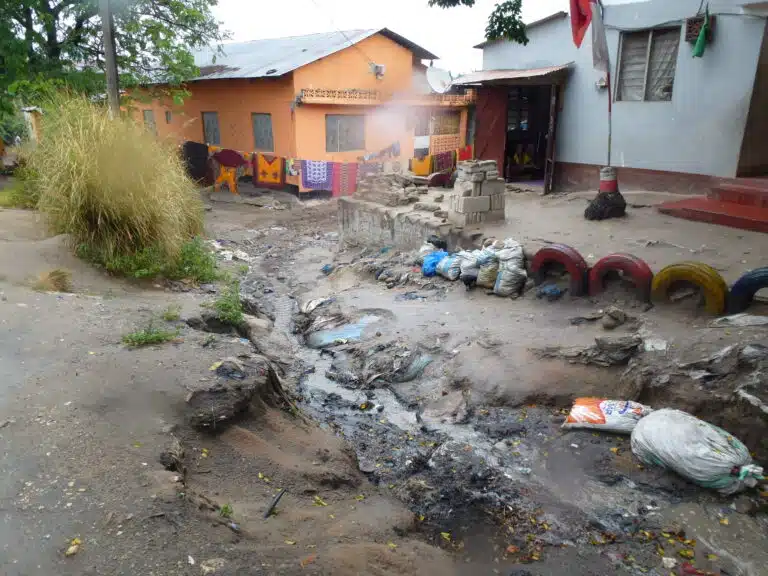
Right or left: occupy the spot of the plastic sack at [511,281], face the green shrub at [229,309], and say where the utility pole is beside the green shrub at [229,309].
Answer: right

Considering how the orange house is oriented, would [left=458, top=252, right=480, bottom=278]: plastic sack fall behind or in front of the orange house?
in front

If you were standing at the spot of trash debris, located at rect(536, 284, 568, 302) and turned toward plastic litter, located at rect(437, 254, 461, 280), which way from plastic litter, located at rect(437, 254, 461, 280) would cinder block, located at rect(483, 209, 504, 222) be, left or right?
right

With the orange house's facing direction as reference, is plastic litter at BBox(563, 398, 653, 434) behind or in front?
in front

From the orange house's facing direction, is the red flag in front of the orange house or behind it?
in front

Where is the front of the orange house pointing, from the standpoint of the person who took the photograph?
facing the viewer and to the right of the viewer

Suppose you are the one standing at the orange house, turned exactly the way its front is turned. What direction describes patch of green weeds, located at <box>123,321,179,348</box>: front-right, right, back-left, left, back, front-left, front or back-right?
front-right
